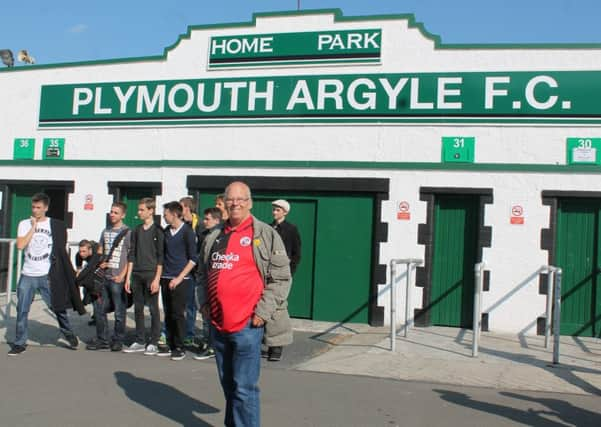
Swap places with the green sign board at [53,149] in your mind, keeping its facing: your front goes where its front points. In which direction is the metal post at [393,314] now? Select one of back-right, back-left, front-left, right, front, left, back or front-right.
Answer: front-left

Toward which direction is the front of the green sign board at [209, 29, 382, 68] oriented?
toward the camera

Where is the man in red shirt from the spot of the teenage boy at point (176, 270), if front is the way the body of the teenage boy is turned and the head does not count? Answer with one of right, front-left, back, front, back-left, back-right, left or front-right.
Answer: front-left

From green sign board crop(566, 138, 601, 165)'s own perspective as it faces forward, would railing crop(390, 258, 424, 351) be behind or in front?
in front

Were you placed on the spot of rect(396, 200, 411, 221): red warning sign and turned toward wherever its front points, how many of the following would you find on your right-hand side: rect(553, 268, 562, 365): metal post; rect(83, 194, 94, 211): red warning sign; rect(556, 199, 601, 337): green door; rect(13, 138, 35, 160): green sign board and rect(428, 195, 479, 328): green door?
2

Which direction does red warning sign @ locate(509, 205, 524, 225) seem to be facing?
toward the camera

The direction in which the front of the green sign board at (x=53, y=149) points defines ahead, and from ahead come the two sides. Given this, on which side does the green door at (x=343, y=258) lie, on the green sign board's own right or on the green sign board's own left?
on the green sign board's own left

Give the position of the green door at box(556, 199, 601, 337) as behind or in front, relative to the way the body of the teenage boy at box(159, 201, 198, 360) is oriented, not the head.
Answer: behind

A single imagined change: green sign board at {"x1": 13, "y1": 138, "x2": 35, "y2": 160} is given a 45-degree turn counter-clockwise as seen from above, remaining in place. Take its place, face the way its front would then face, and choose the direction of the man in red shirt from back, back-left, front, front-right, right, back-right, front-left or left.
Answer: front-right

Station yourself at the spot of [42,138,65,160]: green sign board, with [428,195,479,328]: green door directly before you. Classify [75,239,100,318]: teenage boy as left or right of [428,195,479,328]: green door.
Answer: right

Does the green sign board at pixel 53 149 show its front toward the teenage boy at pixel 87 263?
yes

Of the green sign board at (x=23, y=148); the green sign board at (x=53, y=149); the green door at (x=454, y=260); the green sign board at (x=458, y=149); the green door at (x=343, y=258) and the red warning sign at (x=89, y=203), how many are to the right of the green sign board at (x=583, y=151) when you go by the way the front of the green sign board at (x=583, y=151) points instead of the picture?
6

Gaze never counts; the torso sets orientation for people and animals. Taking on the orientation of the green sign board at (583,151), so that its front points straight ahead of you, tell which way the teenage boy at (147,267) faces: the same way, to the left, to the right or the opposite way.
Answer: the same way

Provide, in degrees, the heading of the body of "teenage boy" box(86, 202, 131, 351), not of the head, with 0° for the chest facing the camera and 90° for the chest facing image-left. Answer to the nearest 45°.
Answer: approximately 45°

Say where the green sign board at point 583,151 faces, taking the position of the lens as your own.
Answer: facing the viewer
